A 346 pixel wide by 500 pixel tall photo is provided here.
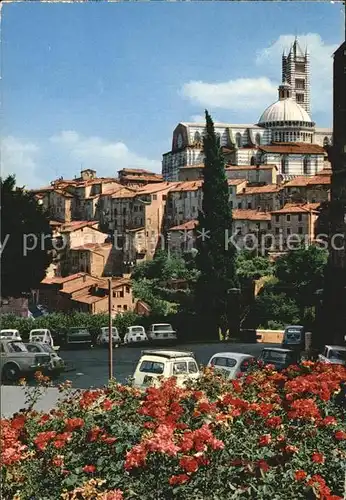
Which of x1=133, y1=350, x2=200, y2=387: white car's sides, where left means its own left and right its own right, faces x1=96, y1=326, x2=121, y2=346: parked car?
left

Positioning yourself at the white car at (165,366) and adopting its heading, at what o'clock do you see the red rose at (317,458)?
The red rose is roughly at 4 o'clock from the white car.

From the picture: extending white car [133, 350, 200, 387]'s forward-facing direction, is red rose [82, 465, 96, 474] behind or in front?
behind

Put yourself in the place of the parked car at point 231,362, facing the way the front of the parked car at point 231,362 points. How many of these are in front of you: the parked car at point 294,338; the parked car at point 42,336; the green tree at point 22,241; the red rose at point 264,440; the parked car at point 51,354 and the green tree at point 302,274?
2

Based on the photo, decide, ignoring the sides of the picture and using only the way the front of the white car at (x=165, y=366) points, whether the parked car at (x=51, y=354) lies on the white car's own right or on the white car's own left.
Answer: on the white car's own left

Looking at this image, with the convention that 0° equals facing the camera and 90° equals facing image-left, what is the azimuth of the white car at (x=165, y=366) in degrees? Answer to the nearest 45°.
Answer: approximately 225°

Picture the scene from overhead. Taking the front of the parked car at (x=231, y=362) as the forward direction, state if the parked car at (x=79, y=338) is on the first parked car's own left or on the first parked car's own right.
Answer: on the first parked car's own left

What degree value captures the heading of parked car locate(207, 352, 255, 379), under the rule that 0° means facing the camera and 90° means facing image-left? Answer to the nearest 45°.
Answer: approximately 225°

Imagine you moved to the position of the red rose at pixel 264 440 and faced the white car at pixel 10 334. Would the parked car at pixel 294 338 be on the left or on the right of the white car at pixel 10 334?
right
